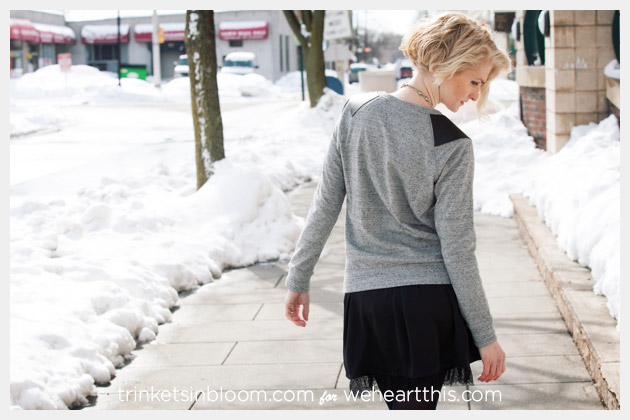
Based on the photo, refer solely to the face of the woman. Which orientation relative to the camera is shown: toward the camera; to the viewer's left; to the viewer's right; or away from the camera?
to the viewer's right

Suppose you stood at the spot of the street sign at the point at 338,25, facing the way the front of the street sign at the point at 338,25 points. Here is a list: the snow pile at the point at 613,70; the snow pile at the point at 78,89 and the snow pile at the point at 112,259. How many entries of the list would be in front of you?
2

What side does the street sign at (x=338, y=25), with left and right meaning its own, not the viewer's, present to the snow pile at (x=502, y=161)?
front

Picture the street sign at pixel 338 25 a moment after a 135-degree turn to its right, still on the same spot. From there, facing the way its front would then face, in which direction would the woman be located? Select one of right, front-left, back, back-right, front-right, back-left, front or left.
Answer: back-left

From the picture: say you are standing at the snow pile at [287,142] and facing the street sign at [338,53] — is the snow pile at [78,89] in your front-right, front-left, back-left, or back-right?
front-left

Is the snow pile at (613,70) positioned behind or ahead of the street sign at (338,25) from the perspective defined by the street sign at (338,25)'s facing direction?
ahead

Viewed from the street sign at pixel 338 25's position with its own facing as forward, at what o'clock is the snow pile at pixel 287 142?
The snow pile is roughly at 12 o'clock from the street sign.

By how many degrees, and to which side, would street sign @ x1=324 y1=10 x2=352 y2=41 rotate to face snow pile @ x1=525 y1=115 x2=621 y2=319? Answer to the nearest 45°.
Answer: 0° — it already faces it

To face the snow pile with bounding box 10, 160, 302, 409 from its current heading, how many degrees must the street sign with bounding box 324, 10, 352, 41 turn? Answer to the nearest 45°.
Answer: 0° — it already faces it

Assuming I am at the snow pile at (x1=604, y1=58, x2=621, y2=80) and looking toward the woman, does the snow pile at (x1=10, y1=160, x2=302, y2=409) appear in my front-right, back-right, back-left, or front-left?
front-right

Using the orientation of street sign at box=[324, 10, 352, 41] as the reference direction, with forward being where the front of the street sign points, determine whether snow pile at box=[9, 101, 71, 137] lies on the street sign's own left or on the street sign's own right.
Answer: on the street sign's own right

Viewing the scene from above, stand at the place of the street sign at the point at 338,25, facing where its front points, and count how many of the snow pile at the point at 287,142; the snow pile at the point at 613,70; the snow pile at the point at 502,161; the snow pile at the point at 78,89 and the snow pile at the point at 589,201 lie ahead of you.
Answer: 4

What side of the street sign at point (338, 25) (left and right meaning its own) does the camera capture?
front
